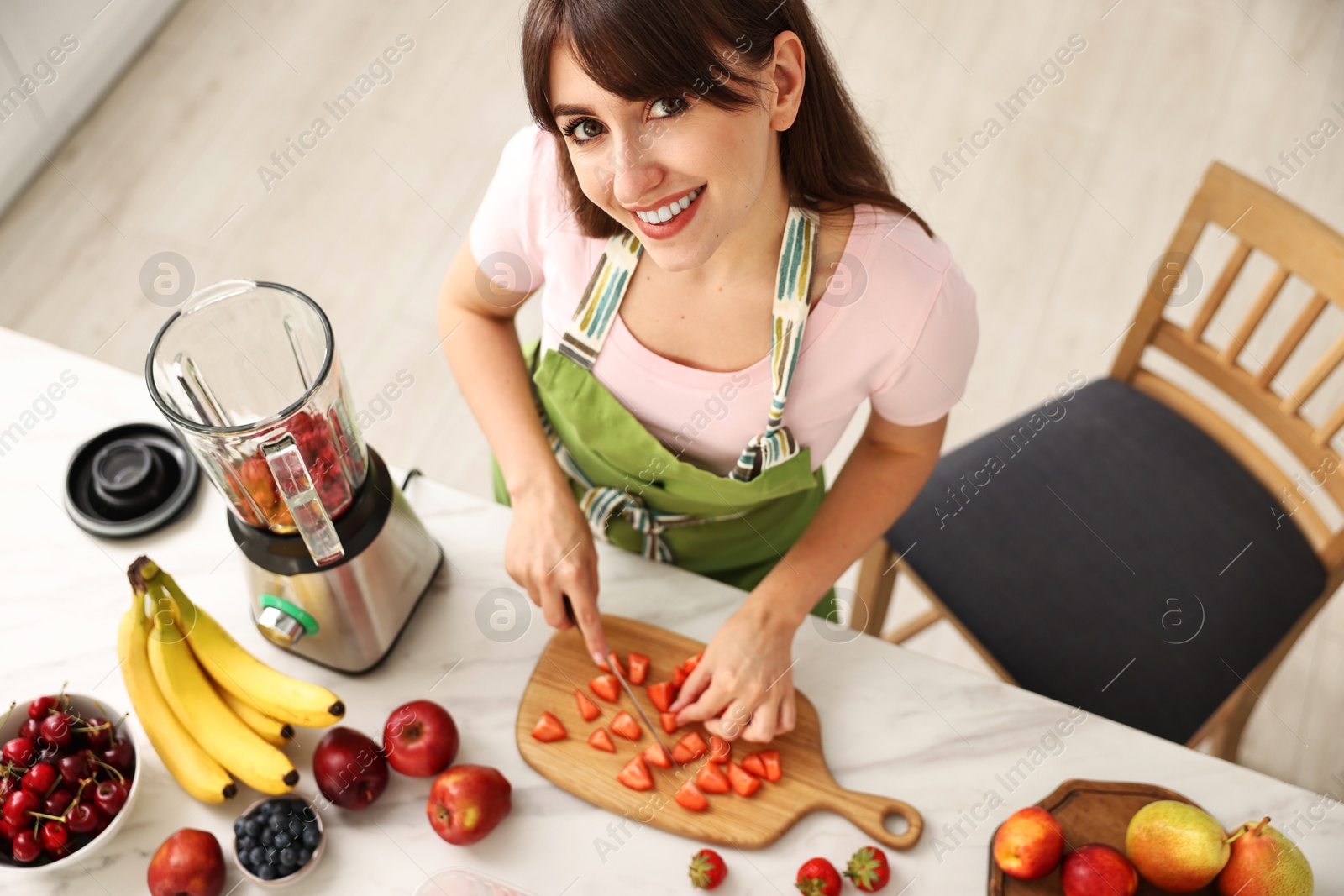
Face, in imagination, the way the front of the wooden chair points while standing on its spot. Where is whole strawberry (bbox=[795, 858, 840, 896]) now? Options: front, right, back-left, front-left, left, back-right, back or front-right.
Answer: front-left

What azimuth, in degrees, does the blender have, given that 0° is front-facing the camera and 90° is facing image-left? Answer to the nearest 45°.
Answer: approximately 45°

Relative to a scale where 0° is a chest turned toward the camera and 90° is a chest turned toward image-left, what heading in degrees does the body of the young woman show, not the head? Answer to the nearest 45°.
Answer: approximately 0°

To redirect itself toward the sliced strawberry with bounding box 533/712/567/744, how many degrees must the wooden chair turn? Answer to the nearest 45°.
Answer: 0° — it already faces it

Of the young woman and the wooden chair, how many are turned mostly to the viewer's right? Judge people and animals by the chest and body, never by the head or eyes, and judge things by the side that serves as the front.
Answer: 0
